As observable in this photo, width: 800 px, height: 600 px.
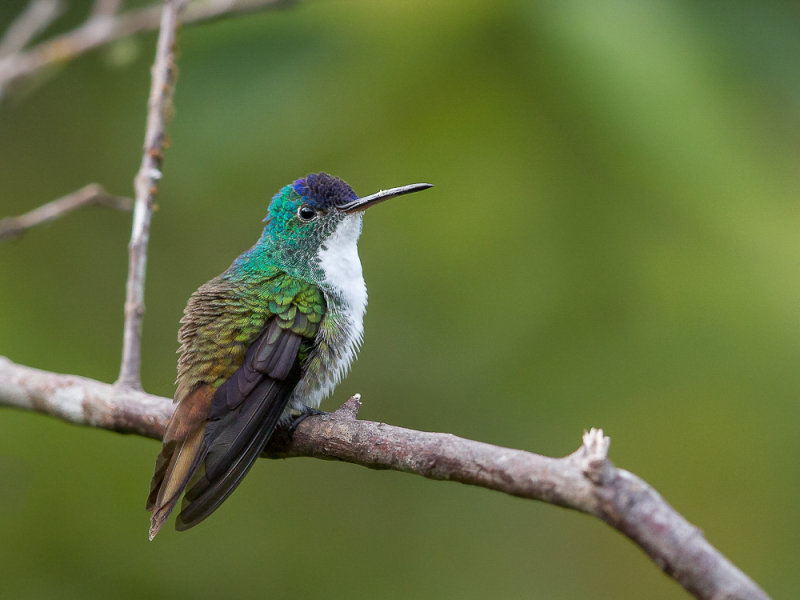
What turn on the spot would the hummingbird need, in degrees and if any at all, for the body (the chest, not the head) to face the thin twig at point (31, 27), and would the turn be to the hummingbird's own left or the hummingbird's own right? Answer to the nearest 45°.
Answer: approximately 135° to the hummingbird's own left

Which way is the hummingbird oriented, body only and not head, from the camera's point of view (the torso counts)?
to the viewer's right
